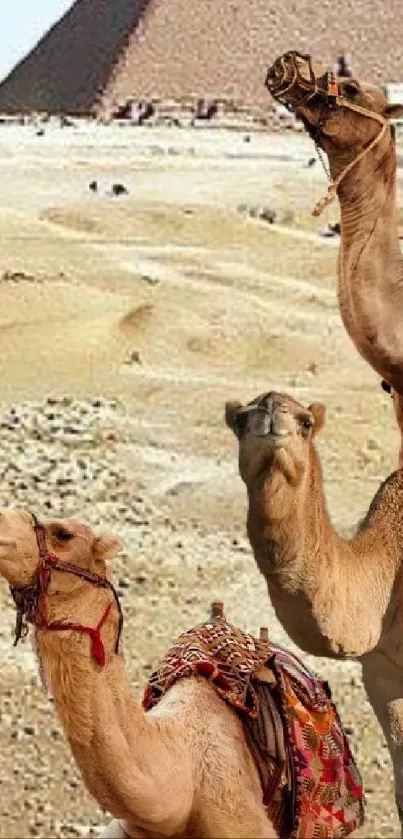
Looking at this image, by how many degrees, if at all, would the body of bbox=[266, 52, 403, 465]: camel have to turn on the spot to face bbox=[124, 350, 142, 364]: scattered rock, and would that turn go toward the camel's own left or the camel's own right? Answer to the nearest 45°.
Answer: approximately 90° to the camel's own right

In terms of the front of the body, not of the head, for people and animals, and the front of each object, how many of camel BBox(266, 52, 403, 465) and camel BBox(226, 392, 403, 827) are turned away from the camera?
0

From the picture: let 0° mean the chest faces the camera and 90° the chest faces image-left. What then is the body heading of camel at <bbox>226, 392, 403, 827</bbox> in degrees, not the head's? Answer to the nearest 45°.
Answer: approximately 45°

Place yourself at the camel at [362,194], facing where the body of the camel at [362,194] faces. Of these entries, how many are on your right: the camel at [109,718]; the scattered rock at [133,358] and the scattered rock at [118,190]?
2

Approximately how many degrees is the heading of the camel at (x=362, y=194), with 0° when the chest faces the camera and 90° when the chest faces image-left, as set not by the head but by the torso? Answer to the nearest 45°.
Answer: approximately 90°

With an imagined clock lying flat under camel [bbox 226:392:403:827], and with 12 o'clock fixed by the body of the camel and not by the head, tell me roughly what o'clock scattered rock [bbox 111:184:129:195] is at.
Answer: The scattered rock is roughly at 4 o'clock from the camel.
